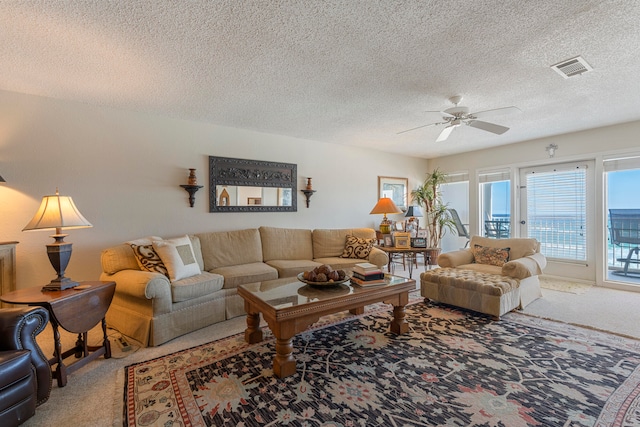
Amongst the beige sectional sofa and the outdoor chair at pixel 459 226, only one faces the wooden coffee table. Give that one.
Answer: the beige sectional sofa

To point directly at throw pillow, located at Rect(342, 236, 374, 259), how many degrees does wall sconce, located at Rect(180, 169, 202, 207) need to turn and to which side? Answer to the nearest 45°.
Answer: approximately 90° to its left

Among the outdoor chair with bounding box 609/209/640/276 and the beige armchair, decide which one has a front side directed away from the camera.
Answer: the outdoor chair

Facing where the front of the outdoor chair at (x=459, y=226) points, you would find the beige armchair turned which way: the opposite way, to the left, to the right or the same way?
the opposite way

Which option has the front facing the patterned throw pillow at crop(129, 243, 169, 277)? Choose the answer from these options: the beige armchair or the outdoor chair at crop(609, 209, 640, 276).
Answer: the beige armchair

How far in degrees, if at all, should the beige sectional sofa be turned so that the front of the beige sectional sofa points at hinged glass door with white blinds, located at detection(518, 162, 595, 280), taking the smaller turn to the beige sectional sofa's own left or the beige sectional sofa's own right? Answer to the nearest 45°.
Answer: approximately 45° to the beige sectional sofa's own left

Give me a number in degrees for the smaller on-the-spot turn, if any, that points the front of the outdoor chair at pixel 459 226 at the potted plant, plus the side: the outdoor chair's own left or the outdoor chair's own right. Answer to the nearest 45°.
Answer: approximately 180°

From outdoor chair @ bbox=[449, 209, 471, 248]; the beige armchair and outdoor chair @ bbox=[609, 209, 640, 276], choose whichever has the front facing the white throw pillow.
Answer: the beige armchair

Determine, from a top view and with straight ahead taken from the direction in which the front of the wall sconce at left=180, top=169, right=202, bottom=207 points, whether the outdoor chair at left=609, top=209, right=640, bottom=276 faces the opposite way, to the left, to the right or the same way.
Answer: to the left

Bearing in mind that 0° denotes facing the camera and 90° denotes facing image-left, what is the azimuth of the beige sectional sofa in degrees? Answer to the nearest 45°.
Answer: approximately 315°

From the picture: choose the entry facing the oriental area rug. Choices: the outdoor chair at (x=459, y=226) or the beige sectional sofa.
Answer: the beige sectional sofa

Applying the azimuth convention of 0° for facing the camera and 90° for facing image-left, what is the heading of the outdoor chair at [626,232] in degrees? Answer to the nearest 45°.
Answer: approximately 180°

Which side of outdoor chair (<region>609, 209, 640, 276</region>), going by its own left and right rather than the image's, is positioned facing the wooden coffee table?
back
